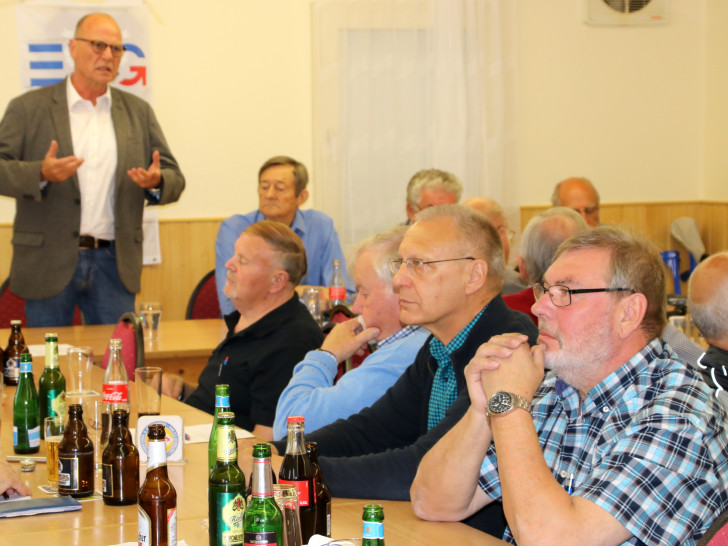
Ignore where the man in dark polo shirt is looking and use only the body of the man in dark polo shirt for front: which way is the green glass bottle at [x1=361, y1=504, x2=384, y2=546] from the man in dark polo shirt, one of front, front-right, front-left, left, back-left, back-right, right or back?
left

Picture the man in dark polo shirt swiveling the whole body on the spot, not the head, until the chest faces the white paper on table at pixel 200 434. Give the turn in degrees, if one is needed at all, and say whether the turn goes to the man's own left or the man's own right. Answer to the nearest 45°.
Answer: approximately 90° to the man's own left

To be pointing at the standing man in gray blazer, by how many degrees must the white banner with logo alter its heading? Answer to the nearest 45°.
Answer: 0° — it already faces them

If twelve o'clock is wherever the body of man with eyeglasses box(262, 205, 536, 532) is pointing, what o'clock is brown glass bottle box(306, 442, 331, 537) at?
The brown glass bottle is roughly at 11 o'clock from the man with eyeglasses.

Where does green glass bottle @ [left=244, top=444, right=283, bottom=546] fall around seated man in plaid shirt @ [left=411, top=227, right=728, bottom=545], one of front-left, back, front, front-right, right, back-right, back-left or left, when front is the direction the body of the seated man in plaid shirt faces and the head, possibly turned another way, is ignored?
front

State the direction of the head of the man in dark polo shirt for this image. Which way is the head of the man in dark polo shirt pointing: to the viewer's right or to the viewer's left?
to the viewer's left

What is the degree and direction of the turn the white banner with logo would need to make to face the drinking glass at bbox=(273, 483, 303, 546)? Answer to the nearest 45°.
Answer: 0° — it already faces it

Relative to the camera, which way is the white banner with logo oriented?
toward the camera

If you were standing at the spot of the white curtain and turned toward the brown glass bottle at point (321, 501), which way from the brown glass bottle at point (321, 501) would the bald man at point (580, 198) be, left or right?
left

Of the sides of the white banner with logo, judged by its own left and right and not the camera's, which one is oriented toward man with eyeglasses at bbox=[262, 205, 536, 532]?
front

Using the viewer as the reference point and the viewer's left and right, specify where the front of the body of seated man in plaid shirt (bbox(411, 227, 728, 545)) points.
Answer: facing the viewer and to the left of the viewer

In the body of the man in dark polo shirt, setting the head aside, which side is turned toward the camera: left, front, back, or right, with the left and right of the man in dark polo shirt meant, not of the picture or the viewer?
left

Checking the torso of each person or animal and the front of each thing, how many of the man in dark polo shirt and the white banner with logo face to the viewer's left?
1
